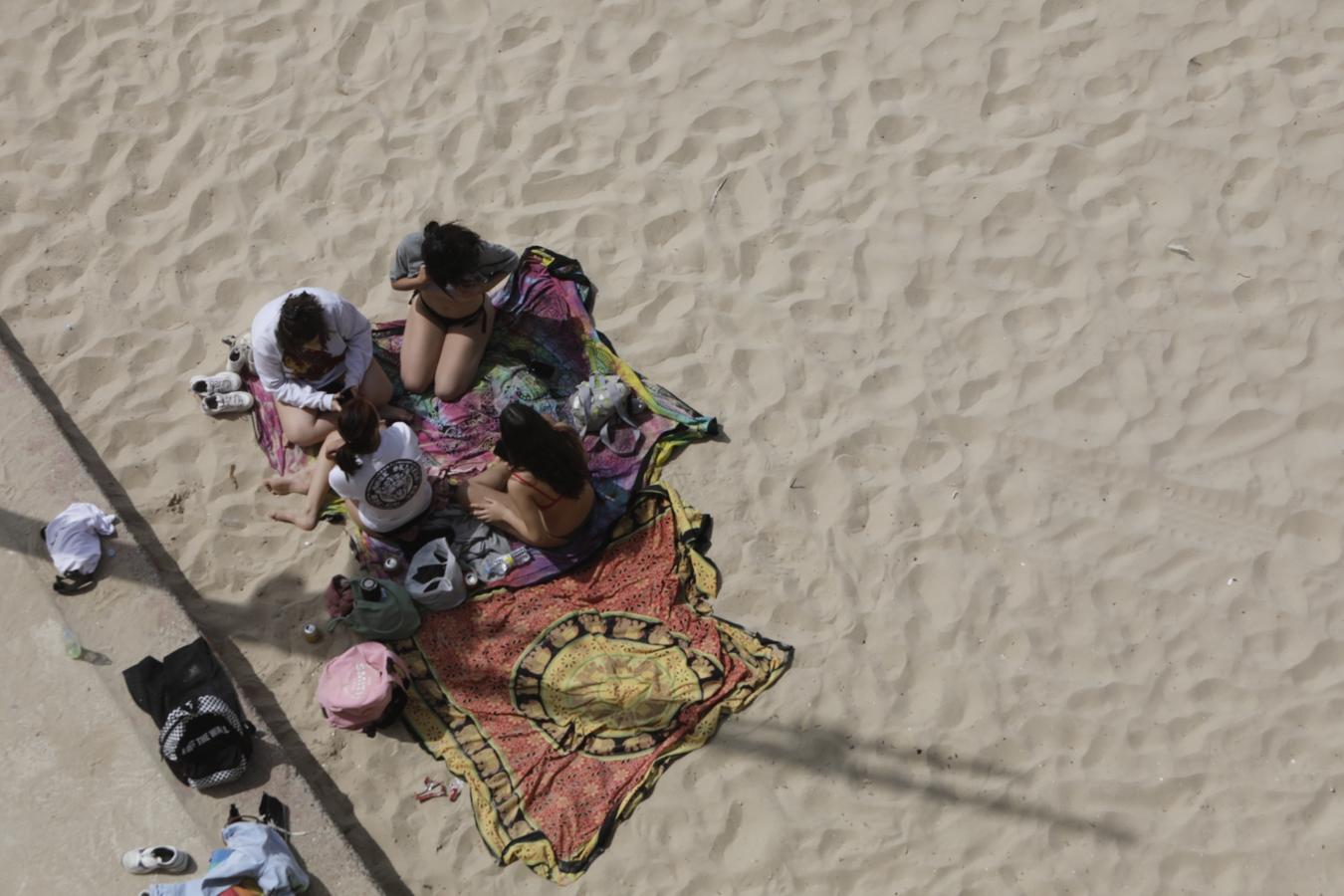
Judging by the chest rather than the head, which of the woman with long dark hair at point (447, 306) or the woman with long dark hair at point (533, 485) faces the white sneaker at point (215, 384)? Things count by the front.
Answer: the woman with long dark hair at point (533, 485)

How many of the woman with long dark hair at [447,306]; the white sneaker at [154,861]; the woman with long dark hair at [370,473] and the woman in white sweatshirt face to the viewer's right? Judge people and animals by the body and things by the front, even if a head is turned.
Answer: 0

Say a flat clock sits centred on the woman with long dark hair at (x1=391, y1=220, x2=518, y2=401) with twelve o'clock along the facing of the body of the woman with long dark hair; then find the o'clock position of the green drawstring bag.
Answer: The green drawstring bag is roughly at 1 o'clock from the woman with long dark hair.

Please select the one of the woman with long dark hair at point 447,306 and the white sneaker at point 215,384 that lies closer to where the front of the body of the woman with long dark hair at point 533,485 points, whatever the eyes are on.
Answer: the white sneaker

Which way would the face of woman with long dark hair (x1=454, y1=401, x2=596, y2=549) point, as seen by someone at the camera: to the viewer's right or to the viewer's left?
to the viewer's left

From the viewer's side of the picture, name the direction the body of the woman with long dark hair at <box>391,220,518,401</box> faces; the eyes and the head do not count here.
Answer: toward the camera

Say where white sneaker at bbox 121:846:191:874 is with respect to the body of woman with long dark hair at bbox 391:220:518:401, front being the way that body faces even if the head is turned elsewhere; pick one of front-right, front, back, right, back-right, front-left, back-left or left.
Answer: front-right

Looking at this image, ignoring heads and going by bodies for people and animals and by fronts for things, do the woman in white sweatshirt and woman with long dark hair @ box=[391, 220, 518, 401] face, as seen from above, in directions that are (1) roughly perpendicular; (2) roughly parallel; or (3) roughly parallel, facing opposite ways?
roughly parallel
